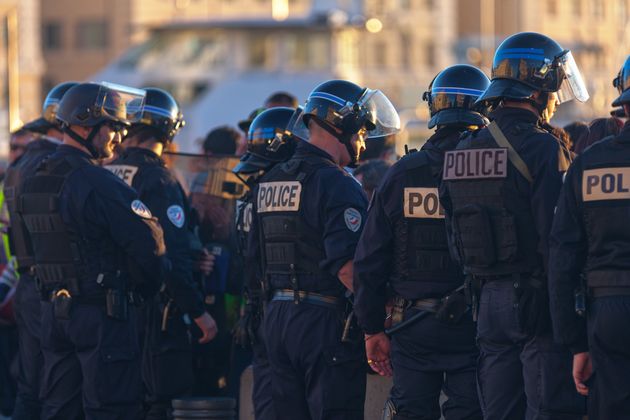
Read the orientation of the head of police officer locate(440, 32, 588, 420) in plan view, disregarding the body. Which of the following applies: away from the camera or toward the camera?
away from the camera

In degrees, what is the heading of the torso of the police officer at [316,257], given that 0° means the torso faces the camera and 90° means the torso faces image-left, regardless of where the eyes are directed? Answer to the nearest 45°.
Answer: approximately 225°

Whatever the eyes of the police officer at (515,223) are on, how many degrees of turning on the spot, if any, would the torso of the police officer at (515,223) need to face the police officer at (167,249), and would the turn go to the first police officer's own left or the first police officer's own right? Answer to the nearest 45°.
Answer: approximately 90° to the first police officer's own left

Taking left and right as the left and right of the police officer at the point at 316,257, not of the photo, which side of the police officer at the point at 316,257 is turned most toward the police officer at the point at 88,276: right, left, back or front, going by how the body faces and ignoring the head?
left

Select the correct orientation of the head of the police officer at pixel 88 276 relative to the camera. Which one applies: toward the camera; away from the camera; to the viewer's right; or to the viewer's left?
to the viewer's right

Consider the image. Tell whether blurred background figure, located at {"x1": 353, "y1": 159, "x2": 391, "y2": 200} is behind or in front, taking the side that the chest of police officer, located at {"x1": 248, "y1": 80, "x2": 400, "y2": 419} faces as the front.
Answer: in front

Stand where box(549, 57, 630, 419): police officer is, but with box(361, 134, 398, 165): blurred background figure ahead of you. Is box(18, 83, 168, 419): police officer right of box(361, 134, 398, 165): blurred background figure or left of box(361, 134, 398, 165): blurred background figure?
left

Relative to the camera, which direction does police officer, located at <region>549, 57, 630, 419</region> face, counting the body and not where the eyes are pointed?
away from the camera

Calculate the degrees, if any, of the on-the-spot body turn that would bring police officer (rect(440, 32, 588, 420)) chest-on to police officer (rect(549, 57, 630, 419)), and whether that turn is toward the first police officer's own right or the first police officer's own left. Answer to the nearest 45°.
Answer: approximately 90° to the first police officer's own right
